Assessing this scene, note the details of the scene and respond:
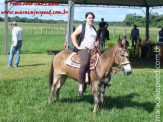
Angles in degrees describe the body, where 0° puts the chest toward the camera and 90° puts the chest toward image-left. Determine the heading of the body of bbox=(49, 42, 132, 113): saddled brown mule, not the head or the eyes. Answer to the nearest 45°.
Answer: approximately 315°

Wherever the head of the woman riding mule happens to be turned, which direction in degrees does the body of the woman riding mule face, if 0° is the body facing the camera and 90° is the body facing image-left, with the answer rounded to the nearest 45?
approximately 315°
